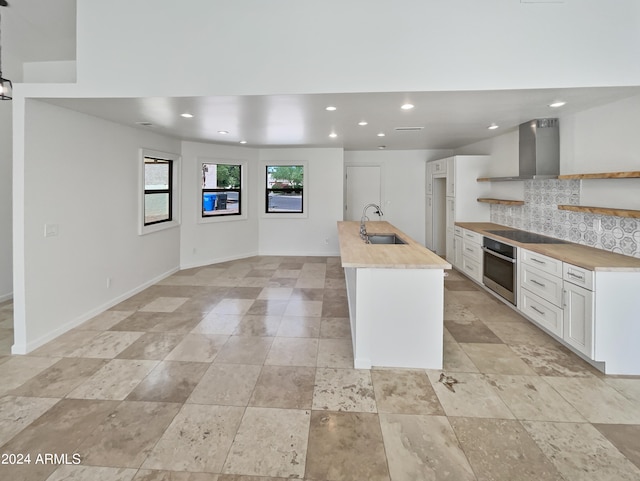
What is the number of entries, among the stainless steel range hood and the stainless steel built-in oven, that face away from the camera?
0

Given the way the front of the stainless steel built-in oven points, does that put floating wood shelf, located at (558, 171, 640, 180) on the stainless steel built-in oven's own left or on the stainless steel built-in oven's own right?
on the stainless steel built-in oven's own left

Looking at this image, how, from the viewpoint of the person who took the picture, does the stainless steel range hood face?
facing the viewer and to the left of the viewer

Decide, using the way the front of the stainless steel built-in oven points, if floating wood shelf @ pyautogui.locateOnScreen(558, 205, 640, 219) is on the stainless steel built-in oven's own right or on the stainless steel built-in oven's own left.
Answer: on the stainless steel built-in oven's own left

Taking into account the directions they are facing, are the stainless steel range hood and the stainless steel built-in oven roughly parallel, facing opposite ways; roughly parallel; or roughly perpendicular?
roughly parallel
